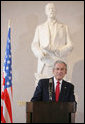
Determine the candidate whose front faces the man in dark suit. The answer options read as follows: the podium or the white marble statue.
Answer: the white marble statue

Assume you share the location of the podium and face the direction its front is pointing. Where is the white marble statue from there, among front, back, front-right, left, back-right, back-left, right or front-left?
back

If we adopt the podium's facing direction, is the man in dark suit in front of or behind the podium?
behind

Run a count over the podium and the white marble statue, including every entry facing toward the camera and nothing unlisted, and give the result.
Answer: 2

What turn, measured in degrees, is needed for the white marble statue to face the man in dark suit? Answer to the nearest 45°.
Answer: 0° — it already faces them

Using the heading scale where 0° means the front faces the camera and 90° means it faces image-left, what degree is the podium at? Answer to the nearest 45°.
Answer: approximately 0°
